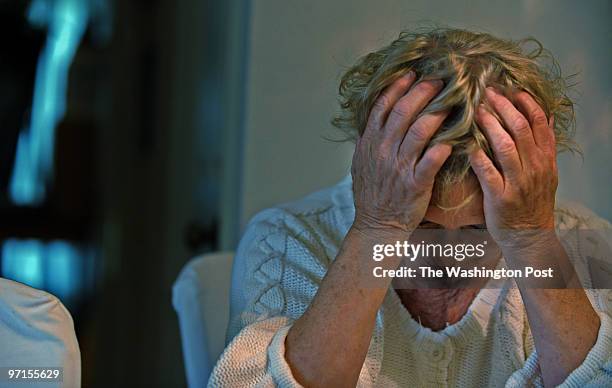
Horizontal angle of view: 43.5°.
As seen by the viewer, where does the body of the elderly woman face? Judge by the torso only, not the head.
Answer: toward the camera
